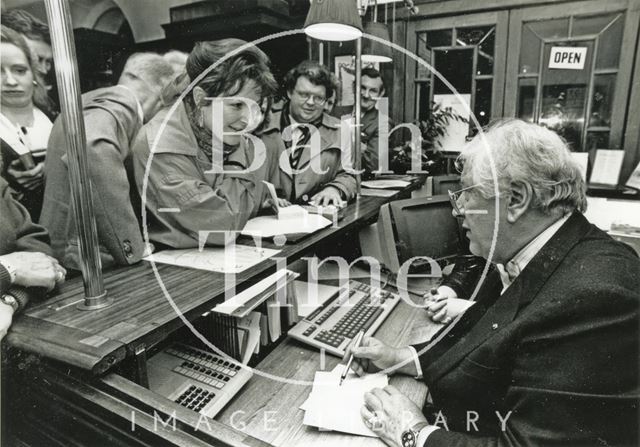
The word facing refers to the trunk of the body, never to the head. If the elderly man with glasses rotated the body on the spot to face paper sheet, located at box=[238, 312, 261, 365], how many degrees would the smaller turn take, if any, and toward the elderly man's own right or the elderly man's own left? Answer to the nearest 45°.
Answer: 0° — they already face it

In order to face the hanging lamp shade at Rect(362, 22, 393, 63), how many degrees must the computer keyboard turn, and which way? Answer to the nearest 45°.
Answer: approximately 135° to its left

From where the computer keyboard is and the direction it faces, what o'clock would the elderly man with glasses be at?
The elderly man with glasses is roughly at 12 o'clock from the computer keyboard.

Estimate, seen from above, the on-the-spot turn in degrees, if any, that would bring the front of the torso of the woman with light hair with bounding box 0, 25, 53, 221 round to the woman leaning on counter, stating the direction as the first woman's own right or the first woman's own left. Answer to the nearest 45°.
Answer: approximately 45° to the first woman's own left

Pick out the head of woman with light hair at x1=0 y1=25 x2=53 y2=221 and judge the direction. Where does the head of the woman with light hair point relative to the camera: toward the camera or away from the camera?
toward the camera

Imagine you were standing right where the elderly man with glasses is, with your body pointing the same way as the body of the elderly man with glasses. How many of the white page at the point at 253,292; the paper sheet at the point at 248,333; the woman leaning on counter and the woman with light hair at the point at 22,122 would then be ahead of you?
4

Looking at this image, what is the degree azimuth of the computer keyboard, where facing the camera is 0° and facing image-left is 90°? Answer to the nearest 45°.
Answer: approximately 315°

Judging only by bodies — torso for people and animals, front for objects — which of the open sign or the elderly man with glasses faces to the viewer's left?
the elderly man with glasses

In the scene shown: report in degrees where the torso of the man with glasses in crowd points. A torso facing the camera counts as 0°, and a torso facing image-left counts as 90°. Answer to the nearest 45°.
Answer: approximately 0°

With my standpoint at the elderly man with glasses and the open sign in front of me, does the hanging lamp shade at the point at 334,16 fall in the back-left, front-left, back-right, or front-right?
front-left

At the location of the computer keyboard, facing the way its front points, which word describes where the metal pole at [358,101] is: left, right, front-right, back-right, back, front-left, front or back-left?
back-left

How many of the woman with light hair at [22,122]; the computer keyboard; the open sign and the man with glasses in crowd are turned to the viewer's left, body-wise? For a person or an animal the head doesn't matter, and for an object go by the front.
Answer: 0

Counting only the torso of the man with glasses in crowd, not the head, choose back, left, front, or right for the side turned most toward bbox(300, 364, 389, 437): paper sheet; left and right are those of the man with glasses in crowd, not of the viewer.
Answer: front

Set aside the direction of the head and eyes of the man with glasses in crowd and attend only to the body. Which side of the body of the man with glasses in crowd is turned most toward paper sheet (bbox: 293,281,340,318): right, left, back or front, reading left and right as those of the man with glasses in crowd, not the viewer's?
front

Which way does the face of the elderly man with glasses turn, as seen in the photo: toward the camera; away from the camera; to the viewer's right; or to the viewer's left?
to the viewer's left

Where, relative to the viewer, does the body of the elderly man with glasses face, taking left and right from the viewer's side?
facing to the left of the viewer

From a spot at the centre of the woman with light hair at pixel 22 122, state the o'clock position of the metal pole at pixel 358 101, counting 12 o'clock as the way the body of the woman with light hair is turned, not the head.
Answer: The metal pole is roughly at 9 o'clock from the woman with light hair.

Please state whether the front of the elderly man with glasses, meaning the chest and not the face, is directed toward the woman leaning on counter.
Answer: yes
